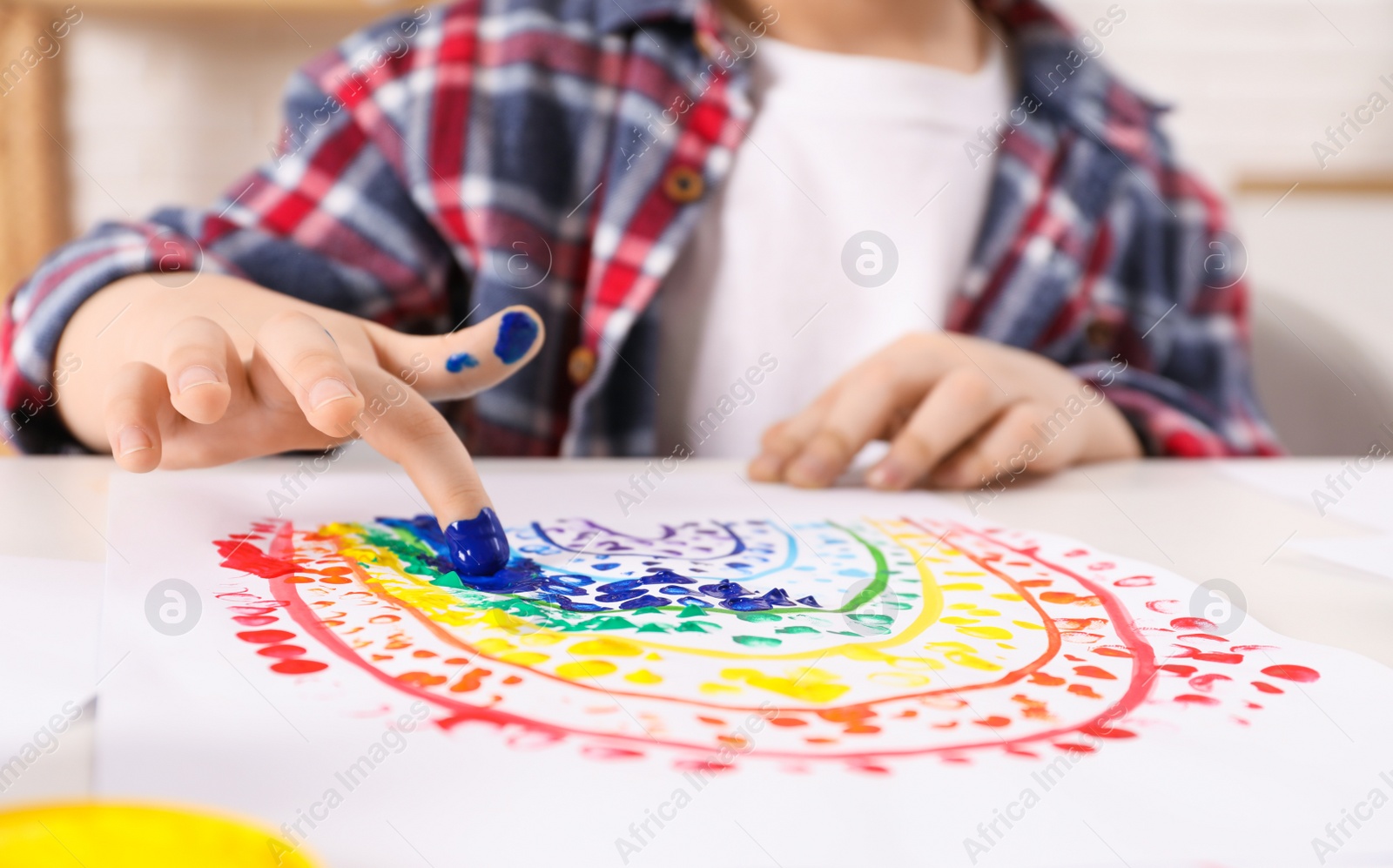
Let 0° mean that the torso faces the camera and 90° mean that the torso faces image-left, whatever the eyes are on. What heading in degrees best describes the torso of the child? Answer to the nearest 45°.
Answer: approximately 0°

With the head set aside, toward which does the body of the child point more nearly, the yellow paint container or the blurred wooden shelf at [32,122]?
the yellow paint container
